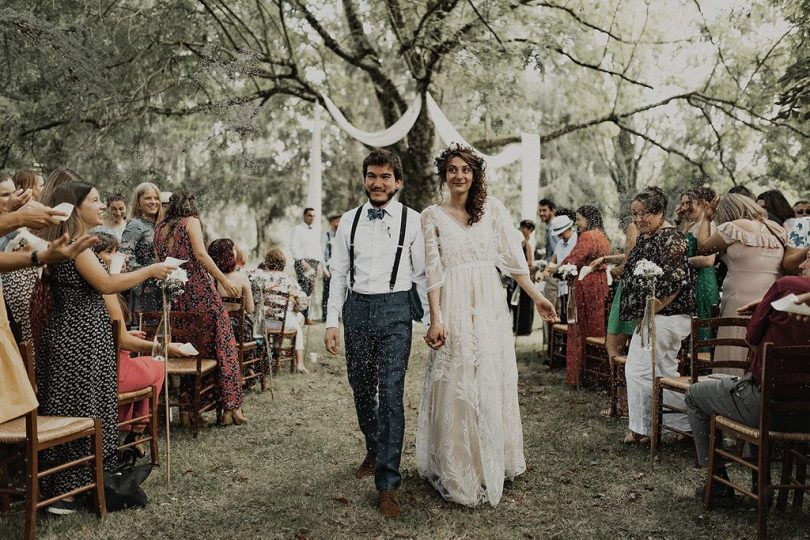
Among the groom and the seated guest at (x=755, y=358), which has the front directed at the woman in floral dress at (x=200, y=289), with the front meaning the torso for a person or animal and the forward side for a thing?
the seated guest

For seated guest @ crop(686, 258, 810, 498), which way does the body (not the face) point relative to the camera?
to the viewer's left

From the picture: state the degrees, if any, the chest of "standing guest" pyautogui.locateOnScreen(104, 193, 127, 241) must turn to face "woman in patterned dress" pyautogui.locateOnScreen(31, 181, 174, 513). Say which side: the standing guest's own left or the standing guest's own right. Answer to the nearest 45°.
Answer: approximately 45° to the standing guest's own right

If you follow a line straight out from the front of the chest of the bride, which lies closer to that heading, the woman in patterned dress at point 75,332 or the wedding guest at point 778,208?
the woman in patterned dress

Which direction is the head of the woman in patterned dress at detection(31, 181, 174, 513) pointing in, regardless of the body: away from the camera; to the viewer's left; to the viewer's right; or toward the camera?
to the viewer's right

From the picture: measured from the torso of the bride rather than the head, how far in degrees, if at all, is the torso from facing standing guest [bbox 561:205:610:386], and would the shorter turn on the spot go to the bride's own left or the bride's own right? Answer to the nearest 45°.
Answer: approximately 180°
